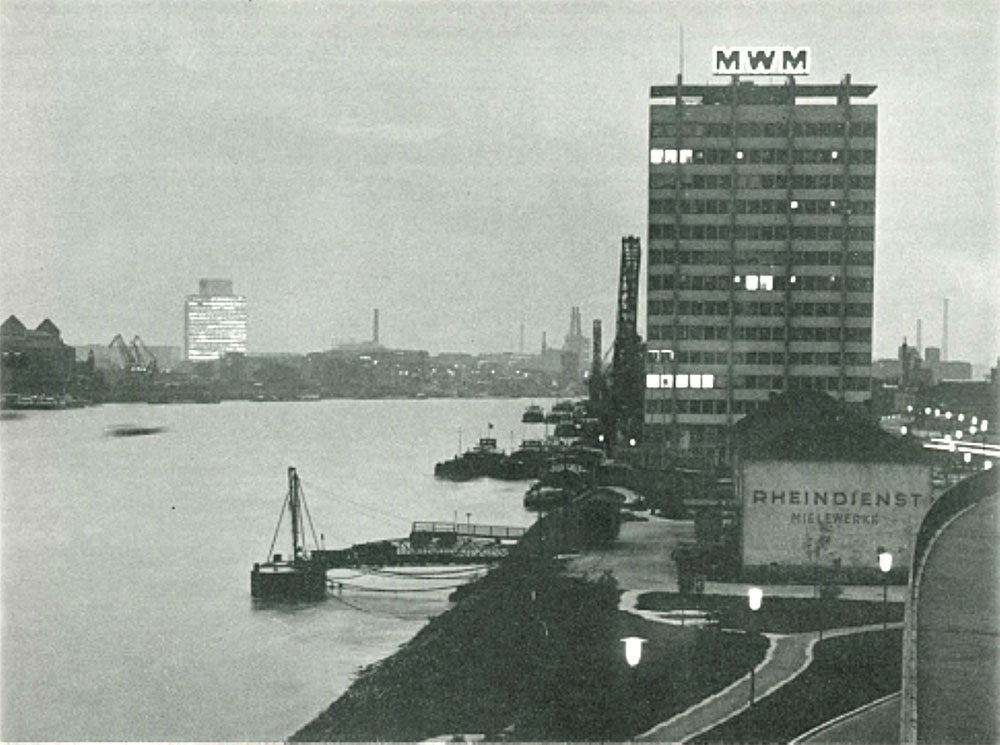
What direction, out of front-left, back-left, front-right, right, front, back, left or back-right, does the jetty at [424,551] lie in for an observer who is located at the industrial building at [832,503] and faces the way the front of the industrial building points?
back-right

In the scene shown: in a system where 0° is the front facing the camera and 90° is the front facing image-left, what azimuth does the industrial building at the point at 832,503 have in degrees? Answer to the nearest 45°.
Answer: approximately 0°
